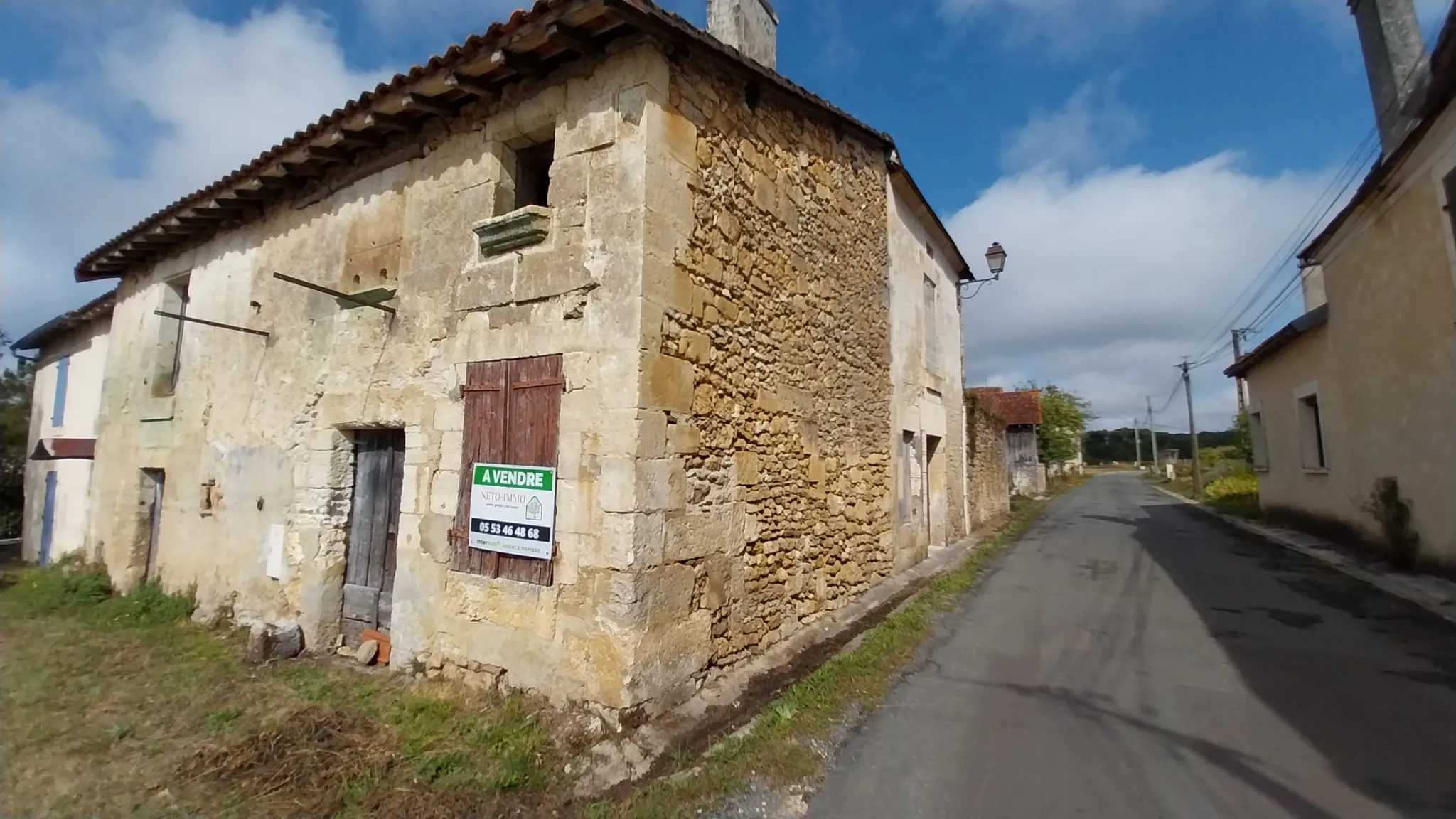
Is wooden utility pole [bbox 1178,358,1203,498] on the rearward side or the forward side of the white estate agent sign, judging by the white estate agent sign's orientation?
on the rearward side

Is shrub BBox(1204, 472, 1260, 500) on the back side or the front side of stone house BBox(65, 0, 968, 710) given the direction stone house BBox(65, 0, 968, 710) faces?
on the back side

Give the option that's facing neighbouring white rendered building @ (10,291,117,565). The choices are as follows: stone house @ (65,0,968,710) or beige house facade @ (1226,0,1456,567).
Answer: the beige house facade

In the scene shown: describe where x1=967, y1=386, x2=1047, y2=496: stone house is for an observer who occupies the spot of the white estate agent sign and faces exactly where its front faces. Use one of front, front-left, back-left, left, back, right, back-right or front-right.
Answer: back

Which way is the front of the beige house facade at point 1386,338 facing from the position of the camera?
facing the viewer and to the left of the viewer

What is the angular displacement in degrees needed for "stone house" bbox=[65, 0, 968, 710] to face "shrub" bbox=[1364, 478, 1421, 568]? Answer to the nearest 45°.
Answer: approximately 135° to its left

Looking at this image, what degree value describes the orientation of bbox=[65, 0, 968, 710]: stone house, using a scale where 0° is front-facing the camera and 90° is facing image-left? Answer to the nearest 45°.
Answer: approximately 45°

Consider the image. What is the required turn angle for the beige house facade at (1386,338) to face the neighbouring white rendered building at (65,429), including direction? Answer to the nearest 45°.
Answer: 0° — it already faces it

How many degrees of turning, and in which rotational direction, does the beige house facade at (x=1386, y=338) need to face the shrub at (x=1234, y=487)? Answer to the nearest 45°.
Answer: approximately 135° to its right

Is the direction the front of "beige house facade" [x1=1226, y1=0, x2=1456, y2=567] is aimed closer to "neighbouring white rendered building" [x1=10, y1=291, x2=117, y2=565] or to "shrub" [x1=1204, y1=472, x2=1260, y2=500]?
the neighbouring white rendered building

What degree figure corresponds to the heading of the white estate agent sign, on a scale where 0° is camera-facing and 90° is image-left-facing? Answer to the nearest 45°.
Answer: approximately 45°

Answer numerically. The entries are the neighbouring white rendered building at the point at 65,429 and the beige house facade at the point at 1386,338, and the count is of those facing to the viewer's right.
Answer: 0

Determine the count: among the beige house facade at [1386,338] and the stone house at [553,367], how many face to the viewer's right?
0

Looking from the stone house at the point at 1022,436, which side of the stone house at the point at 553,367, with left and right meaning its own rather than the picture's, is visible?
back

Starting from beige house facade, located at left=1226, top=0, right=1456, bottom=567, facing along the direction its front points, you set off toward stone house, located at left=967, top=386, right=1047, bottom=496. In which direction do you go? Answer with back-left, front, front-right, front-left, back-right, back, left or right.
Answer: right

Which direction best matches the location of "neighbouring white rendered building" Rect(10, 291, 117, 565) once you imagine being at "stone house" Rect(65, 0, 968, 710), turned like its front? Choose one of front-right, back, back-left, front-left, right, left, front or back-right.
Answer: right
